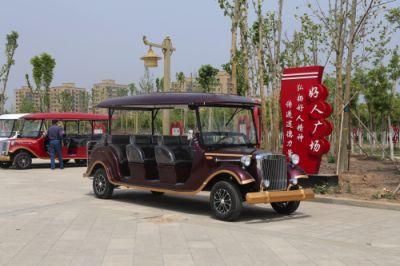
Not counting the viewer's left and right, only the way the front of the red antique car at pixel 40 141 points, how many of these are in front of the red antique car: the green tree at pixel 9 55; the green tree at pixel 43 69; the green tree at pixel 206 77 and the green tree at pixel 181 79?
0

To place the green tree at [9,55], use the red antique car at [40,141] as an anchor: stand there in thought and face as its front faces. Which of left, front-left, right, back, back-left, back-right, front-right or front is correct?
back-right

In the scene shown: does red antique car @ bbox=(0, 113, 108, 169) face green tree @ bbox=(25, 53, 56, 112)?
no

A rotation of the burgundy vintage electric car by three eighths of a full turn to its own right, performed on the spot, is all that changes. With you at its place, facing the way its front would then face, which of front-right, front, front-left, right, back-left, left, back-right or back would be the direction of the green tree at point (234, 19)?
right

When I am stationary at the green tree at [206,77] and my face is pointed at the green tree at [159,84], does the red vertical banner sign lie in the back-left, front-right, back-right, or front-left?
back-left

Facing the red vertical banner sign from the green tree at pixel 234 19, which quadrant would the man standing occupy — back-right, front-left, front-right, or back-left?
front-right

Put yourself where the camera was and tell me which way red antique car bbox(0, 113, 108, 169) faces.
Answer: facing the viewer and to the left of the viewer

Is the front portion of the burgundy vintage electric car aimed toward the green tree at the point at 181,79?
no

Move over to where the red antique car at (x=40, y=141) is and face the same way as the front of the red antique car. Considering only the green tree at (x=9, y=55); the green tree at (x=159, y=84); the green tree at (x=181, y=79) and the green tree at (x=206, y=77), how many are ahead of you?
0

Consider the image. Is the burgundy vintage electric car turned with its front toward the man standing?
no

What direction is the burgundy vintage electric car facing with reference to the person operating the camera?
facing the viewer and to the right of the viewer

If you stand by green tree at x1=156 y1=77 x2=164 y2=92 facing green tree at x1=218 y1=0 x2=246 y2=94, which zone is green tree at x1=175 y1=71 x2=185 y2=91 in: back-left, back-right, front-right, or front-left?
front-left

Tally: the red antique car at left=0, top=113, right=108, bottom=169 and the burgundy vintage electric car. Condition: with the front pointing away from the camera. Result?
0

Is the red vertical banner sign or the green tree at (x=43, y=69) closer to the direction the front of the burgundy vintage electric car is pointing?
the red vertical banner sign

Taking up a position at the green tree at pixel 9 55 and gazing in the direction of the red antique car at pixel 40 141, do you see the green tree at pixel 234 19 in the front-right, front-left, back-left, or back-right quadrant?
front-left
